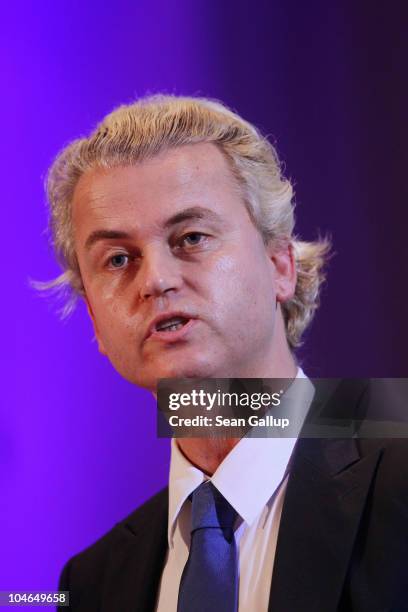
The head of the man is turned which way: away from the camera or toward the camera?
toward the camera

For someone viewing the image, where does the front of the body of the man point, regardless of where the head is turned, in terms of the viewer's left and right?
facing the viewer and to the left of the viewer
